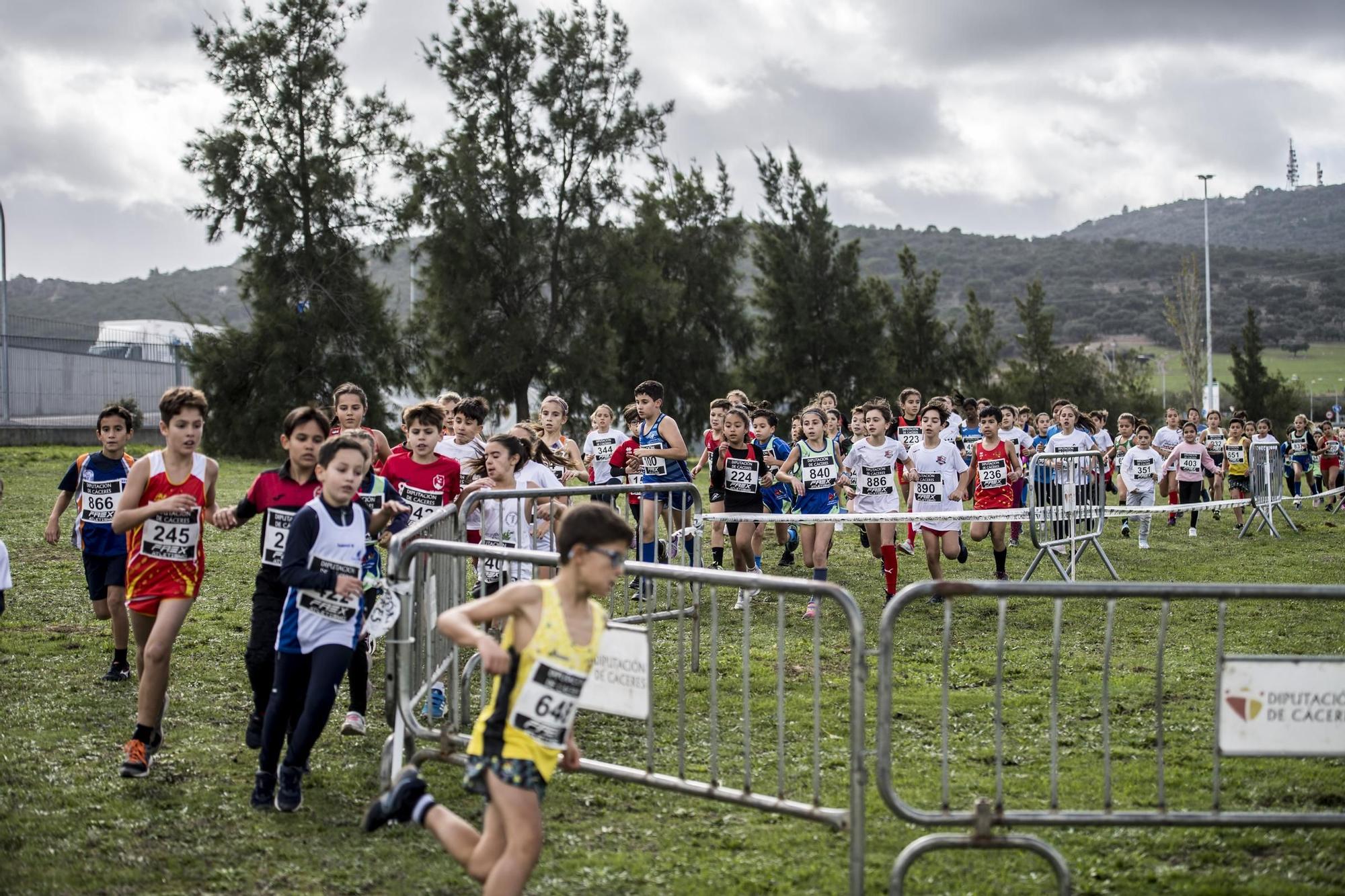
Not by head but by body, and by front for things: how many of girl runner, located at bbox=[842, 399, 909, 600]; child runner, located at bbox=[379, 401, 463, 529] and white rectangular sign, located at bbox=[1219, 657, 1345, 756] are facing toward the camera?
3

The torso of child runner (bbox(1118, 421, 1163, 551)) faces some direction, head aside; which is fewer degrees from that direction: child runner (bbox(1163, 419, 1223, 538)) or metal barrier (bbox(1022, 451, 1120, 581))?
the metal barrier

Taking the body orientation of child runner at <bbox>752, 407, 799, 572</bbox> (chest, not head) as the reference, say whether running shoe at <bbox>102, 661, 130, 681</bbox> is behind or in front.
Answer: in front

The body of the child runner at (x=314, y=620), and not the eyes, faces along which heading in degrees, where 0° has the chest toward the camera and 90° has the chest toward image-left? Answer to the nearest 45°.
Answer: approximately 315°

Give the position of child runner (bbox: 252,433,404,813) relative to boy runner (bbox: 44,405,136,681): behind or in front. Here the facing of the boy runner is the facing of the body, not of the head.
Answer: in front

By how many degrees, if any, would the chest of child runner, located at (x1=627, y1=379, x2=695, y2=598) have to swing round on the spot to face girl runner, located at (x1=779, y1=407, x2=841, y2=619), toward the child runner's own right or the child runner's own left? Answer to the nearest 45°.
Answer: approximately 135° to the child runner's own left

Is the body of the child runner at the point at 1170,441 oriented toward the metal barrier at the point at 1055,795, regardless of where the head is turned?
yes

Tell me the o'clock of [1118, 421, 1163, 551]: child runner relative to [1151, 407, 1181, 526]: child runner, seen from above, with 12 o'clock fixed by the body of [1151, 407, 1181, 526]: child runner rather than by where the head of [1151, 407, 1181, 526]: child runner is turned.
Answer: [1118, 421, 1163, 551]: child runner is roughly at 12 o'clock from [1151, 407, 1181, 526]: child runner.

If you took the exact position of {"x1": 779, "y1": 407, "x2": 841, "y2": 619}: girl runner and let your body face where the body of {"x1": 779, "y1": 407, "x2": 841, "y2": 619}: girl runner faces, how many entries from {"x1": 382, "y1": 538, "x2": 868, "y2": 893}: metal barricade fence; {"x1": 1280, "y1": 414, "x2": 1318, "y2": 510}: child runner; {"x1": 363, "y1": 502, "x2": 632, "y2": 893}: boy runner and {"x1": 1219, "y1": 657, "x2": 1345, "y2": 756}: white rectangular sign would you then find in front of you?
3

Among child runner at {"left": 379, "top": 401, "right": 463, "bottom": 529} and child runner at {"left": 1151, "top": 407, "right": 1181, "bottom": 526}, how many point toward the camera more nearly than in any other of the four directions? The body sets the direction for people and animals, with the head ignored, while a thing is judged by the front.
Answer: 2
